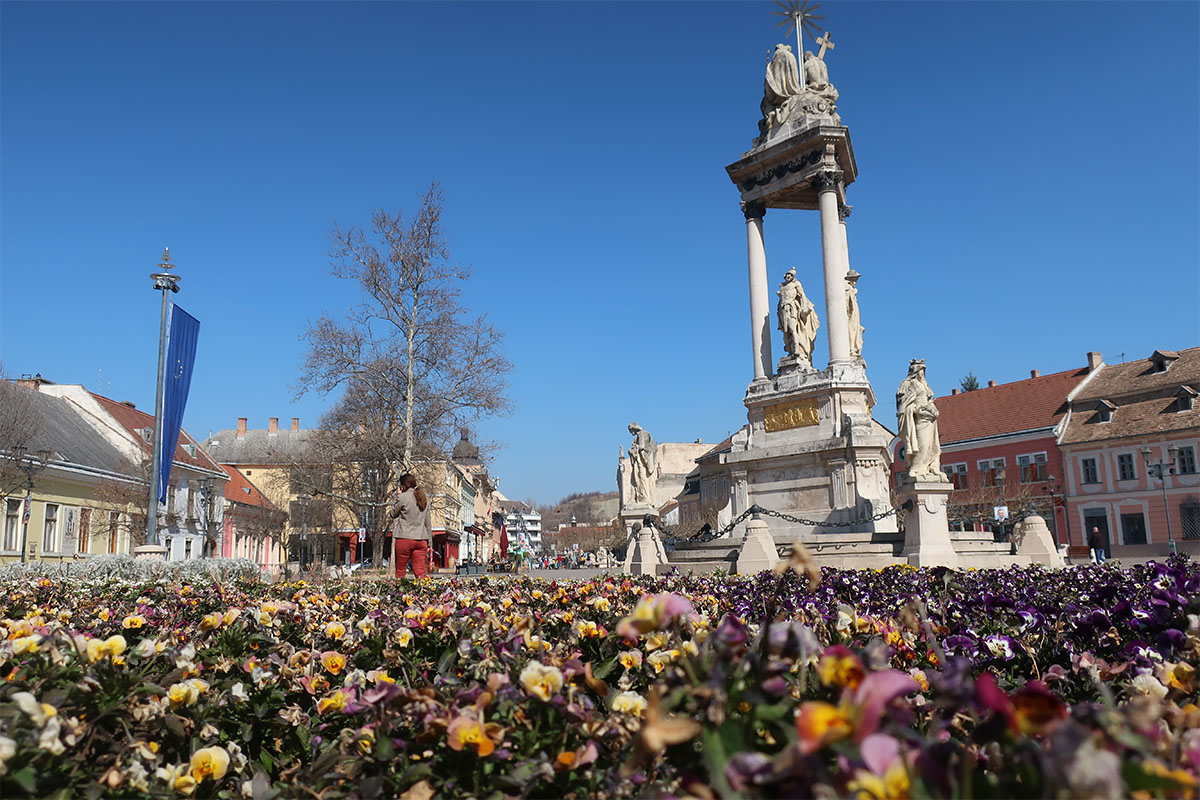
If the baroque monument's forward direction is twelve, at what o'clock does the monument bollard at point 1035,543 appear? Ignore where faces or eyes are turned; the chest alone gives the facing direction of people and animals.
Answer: The monument bollard is roughly at 10 o'clock from the baroque monument.

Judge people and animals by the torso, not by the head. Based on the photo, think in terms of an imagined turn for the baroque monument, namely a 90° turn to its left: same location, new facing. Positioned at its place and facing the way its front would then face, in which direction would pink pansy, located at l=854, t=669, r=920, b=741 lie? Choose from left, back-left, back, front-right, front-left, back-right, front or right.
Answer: right

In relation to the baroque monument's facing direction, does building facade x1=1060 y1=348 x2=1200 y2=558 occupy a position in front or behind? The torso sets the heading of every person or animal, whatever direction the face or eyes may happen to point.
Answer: behind

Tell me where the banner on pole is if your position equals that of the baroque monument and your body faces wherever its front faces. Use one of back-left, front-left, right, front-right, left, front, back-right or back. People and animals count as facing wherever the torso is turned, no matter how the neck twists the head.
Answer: right

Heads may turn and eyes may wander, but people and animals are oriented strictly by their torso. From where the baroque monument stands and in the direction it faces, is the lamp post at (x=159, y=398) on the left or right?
on its right

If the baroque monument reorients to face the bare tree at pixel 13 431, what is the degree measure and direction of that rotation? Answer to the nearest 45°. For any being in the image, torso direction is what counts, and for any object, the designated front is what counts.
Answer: approximately 90° to its right

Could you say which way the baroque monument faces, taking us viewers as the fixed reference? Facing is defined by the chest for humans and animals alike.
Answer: facing the viewer

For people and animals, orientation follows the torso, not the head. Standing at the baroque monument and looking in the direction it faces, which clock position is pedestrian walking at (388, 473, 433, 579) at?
The pedestrian walking is roughly at 1 o'clock from the baroque monument.

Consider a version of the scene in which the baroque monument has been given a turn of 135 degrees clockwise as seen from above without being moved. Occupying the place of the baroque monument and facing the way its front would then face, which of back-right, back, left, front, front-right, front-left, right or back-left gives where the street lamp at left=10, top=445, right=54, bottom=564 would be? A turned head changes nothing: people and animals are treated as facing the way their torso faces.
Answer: front-left

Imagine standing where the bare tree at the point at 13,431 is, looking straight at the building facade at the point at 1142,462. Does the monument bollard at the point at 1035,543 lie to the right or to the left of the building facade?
right
